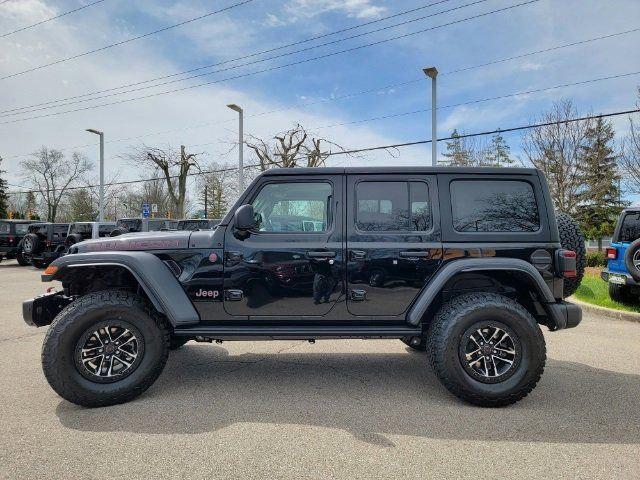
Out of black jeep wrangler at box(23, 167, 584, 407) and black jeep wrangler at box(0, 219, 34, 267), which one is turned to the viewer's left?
black jeep wrangler at box(23, 167, 584, 407)

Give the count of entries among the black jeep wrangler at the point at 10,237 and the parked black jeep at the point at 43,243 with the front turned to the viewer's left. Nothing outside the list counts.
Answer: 0

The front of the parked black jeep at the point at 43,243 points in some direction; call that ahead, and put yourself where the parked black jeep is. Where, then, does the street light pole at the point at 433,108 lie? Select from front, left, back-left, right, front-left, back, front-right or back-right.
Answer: right

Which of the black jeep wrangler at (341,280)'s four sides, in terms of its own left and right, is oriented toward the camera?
left

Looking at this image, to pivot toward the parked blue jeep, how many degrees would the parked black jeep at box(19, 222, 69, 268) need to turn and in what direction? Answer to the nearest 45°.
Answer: approximately 90° to its right

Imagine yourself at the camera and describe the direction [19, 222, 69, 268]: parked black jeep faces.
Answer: facing away from the viewer and to the right of the viewer

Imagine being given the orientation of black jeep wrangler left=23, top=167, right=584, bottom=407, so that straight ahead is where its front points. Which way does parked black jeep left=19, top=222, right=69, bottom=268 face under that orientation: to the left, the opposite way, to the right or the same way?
to the right

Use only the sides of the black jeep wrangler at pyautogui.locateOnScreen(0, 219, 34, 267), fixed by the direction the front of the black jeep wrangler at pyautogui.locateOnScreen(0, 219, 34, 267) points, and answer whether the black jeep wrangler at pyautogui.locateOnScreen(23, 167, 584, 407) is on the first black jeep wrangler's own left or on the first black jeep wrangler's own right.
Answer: on the first black jeep wrangler's own right

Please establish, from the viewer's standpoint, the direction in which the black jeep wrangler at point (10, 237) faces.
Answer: facing away from the viewer and to the right of the viewer

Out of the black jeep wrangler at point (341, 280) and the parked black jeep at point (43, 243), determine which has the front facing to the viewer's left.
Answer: the black jeep wrangler

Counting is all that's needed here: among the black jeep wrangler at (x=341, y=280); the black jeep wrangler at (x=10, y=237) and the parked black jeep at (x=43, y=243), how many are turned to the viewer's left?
1

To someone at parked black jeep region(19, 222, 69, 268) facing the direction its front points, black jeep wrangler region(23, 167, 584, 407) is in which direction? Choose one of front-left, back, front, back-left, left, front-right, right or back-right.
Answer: back-right

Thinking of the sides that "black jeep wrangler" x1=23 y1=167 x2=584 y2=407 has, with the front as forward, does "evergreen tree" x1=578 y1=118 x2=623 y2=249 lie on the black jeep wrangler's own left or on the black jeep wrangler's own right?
on the black jeep wrangler's own right

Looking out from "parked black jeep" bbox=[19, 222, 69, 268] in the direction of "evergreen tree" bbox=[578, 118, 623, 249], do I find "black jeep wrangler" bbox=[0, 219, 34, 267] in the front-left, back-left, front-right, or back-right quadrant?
back-left
